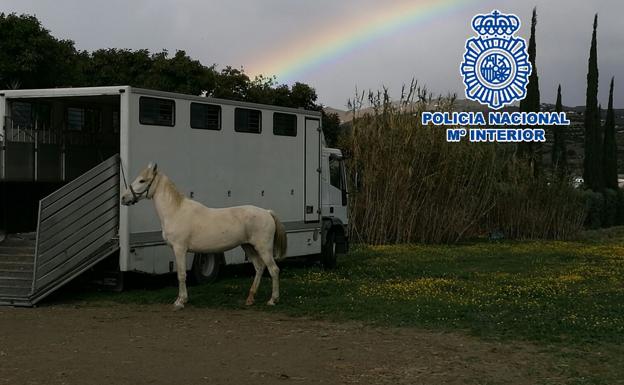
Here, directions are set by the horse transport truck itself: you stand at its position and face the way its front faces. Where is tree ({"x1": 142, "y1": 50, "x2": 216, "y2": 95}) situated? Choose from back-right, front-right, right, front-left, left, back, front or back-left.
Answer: front-left

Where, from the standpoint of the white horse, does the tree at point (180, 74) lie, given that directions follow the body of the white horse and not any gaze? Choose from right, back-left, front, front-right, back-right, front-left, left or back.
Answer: right

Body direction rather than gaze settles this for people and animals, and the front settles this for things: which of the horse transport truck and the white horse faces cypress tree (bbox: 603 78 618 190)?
the horse transport truck

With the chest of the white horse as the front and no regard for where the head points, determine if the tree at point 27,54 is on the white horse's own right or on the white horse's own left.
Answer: on the white horse's own right

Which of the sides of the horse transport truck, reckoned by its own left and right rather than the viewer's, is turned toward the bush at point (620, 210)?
front

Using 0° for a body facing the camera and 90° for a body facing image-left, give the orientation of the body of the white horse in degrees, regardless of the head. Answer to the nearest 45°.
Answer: approximately 90°

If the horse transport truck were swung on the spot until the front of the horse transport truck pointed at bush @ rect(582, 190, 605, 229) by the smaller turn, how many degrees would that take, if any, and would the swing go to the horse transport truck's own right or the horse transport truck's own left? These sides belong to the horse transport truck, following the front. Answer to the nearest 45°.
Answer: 0° — it already faces it

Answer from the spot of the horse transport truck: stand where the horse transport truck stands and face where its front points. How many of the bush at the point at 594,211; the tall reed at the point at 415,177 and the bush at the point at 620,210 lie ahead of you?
3

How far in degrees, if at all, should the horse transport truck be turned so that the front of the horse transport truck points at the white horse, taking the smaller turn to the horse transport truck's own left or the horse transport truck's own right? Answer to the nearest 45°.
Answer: approximately 90° to the horse transport truck's own right

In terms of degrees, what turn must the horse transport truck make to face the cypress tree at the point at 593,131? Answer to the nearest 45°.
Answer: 0° — it already faces it

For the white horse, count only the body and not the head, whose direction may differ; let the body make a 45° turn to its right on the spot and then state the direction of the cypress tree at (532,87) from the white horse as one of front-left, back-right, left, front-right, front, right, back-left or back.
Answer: right

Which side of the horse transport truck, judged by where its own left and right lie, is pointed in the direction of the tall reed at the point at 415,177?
front

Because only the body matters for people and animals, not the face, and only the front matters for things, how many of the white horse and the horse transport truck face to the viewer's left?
1

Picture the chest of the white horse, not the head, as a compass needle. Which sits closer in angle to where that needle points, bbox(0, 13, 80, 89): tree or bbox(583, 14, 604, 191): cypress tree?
the tree

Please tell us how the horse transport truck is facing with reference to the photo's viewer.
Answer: facing away from the viewer and to the right of the viewer

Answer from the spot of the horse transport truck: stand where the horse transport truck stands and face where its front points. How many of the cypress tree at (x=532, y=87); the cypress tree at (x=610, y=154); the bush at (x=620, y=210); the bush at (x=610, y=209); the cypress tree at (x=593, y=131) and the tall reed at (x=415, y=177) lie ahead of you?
6
